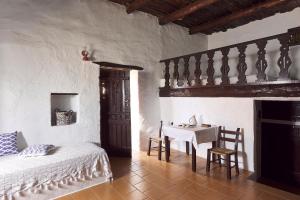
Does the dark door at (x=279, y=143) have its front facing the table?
no

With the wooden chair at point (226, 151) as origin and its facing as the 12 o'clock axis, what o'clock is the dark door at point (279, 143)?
The dark door is roughly at 6 o'clock from the wooden chair.

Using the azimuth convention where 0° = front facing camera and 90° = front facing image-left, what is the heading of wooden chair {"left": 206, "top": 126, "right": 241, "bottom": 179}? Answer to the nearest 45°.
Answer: approximately 45°

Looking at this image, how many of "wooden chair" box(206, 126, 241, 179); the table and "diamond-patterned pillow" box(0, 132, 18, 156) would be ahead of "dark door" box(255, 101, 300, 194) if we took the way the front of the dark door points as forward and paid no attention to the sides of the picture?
3
